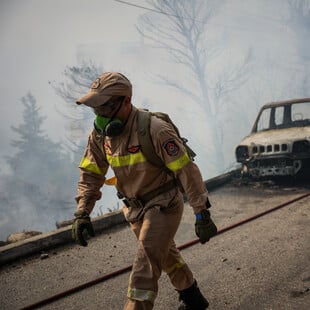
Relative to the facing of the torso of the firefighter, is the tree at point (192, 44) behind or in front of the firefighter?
behind

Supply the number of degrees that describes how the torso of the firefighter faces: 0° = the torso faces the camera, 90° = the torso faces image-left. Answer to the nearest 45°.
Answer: approximately 45°

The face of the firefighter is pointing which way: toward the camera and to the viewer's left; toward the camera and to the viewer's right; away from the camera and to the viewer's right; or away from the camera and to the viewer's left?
toward the camera and to the viewer's left

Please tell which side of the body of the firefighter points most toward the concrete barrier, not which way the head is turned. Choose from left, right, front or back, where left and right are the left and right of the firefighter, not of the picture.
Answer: right

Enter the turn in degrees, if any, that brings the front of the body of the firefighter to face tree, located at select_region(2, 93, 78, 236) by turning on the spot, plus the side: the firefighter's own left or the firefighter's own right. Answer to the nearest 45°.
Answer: approximately 135° to the firefighter's own right

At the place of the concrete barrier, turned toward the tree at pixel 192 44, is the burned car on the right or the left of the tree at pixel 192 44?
right

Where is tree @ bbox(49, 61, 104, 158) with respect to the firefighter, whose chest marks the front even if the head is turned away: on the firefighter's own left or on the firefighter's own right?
on the firefighter's own right
